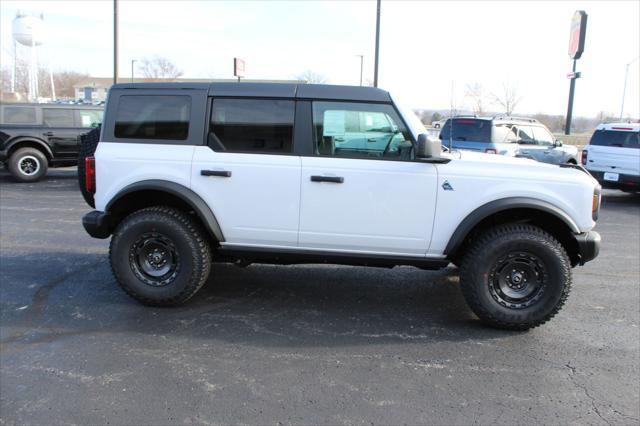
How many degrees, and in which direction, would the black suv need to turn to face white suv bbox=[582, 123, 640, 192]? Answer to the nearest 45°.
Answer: approximately 45° to its right

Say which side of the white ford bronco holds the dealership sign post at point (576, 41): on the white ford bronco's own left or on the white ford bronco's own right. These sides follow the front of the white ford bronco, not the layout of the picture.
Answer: on the white ford bronco's own left

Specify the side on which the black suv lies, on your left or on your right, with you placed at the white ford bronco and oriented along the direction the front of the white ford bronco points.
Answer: on your left

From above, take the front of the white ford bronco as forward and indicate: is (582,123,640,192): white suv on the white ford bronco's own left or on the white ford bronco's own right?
on the white ford bronco's own left

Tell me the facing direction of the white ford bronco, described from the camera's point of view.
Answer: facing to the right of the viewer

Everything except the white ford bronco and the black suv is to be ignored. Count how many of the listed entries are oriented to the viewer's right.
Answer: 2

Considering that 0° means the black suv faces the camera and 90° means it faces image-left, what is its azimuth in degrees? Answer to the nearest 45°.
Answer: approximately 270°
